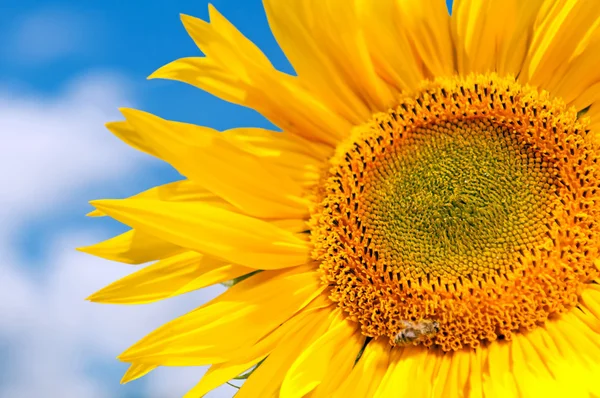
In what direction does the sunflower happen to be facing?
toward the camera
